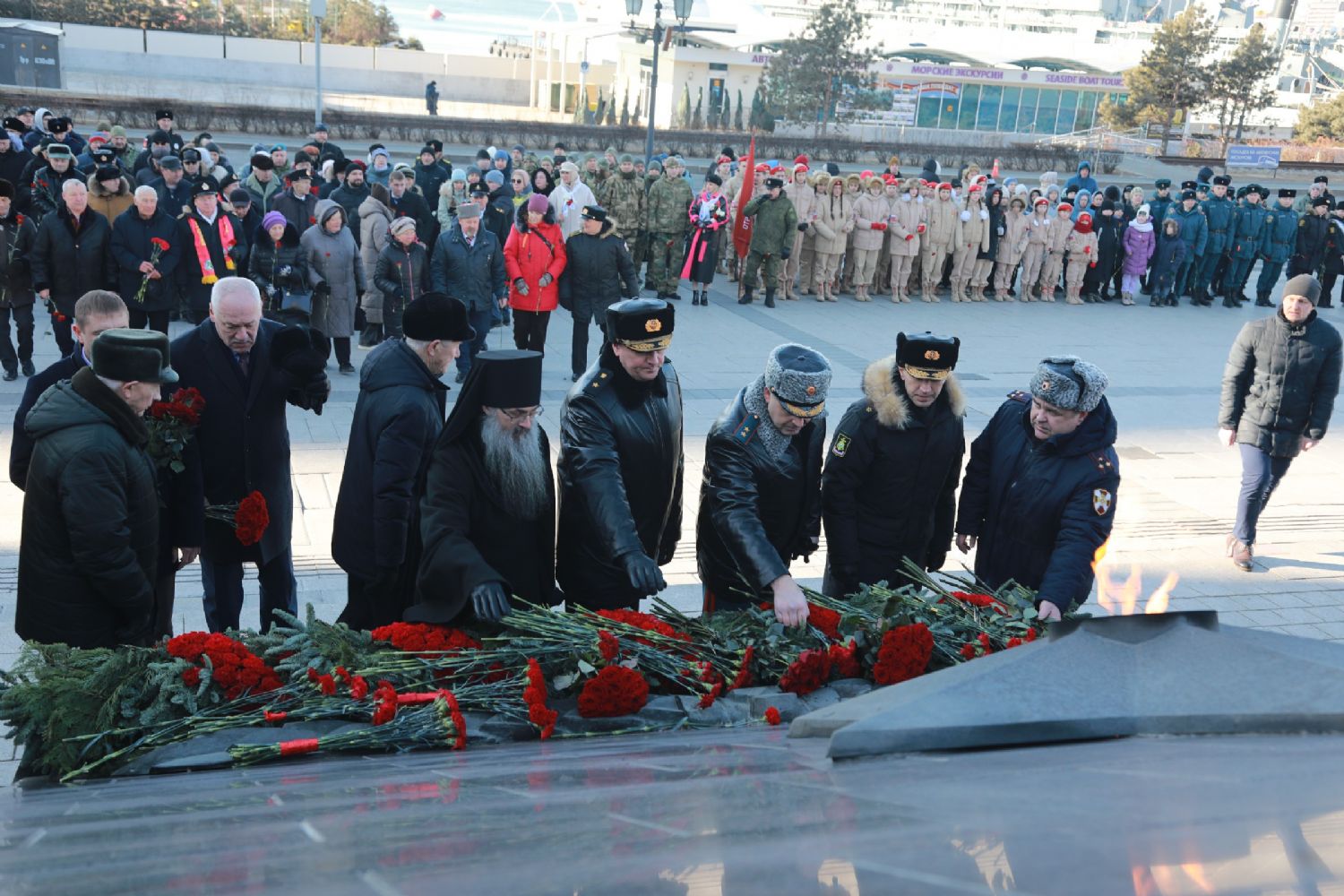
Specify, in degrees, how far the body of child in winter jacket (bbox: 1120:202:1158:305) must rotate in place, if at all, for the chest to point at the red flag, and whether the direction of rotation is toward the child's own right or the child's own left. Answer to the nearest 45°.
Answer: approximately 45° to the child's own right

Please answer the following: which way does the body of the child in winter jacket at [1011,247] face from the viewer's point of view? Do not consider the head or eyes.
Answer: toward the camera

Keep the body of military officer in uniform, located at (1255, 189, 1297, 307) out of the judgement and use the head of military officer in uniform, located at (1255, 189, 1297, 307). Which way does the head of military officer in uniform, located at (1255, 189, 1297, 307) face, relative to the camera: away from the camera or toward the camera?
toward the camera

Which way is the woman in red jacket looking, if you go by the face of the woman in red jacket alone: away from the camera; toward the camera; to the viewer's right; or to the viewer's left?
toward the camera

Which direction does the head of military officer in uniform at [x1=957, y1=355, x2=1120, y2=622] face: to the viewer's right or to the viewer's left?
to the viewer's left

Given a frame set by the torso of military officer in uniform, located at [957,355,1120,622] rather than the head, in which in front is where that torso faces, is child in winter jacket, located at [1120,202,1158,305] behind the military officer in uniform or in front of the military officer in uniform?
behind

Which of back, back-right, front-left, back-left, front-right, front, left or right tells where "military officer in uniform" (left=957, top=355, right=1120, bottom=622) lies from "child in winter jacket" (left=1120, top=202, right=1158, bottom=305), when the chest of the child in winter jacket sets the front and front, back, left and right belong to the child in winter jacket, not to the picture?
front

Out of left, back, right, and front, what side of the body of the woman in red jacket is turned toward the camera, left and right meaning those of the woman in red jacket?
front

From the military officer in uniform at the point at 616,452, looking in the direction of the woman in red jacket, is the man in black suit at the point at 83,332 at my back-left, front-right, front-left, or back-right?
front-left

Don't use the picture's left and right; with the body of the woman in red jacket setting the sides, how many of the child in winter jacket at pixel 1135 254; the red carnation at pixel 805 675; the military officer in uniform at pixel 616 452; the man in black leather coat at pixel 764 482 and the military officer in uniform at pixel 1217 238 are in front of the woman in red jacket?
3

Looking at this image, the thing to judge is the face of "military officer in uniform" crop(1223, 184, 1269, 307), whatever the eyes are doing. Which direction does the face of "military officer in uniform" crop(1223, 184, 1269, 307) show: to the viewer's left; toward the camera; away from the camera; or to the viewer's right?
toward the camera

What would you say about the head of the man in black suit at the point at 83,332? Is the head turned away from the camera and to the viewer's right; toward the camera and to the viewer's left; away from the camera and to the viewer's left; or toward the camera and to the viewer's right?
toward the camera and to the viewer's right

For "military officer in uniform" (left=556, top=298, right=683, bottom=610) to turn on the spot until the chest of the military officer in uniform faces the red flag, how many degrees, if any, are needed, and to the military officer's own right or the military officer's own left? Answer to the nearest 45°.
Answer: approximately 135° to the military officer's own left

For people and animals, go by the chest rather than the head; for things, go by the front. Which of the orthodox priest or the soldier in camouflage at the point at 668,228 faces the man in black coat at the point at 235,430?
the soldier in camouflage

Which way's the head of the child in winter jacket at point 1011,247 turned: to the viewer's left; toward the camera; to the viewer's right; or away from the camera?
toward the camera

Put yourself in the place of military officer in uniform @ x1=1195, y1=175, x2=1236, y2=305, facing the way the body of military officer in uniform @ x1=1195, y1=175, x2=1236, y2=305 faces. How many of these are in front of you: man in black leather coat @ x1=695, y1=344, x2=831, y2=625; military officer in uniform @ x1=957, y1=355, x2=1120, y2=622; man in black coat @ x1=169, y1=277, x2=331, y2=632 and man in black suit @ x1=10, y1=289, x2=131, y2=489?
4

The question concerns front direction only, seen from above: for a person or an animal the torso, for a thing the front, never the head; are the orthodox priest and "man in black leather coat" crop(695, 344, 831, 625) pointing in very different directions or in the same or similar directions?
same or similar directions
